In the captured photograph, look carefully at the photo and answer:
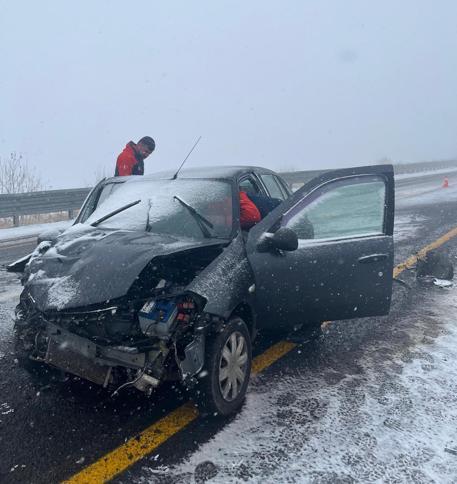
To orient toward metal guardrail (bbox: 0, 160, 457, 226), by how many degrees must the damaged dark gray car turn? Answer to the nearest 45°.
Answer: approximately 90° to its right

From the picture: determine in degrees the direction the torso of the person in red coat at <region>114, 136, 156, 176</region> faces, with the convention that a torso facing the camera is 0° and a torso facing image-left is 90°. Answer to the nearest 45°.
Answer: approximately 315°

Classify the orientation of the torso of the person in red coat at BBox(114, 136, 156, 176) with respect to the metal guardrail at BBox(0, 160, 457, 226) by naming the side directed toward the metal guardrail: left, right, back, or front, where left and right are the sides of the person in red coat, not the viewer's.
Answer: back
